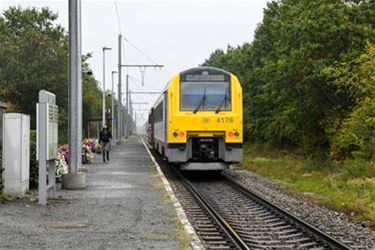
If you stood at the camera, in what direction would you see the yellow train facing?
facing the viewer

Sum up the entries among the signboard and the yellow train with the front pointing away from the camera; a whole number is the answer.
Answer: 0

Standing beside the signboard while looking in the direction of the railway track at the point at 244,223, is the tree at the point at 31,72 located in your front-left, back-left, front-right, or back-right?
back-left

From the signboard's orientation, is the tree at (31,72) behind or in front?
behind

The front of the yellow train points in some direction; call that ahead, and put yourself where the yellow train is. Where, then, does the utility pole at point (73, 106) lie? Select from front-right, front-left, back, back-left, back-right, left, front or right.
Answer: front-right

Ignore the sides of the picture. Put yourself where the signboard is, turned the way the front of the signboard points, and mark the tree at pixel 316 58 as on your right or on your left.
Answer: on your left
